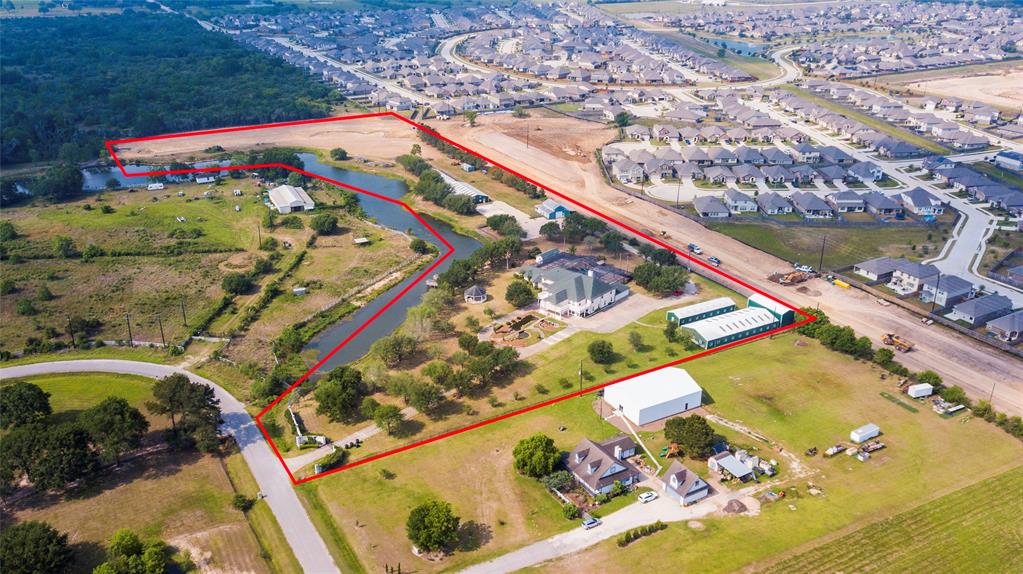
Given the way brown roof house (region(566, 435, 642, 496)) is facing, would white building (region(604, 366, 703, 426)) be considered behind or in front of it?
behind

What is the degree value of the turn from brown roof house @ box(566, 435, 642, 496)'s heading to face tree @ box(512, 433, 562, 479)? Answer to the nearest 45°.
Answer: approximately 45° to its right

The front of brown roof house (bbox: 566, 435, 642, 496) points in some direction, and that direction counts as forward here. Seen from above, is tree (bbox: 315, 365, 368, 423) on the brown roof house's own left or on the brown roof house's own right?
on the brown roof house's own right

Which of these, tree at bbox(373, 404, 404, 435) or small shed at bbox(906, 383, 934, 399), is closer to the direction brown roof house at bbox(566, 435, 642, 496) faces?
the tree

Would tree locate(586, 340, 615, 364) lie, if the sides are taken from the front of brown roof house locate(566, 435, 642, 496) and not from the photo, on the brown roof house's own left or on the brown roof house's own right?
on the brown roof house's own right

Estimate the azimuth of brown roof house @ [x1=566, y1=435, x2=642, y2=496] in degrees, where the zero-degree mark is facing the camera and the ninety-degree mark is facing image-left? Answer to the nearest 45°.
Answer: approximately 45°

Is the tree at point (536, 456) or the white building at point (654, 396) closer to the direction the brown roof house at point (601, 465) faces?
the tree

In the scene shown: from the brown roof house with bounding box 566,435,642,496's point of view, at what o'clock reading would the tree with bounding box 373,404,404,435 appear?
The tree is roughly at 2 o'clock from the brown roof house.

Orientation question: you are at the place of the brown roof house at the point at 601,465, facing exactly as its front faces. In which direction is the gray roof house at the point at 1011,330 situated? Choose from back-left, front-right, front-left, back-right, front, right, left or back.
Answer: back

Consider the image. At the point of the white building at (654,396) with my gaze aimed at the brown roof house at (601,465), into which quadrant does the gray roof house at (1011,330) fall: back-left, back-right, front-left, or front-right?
back-left

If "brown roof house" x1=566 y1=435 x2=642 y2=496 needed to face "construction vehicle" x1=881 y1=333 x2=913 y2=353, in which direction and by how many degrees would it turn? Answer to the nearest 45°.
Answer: approximately 180°
